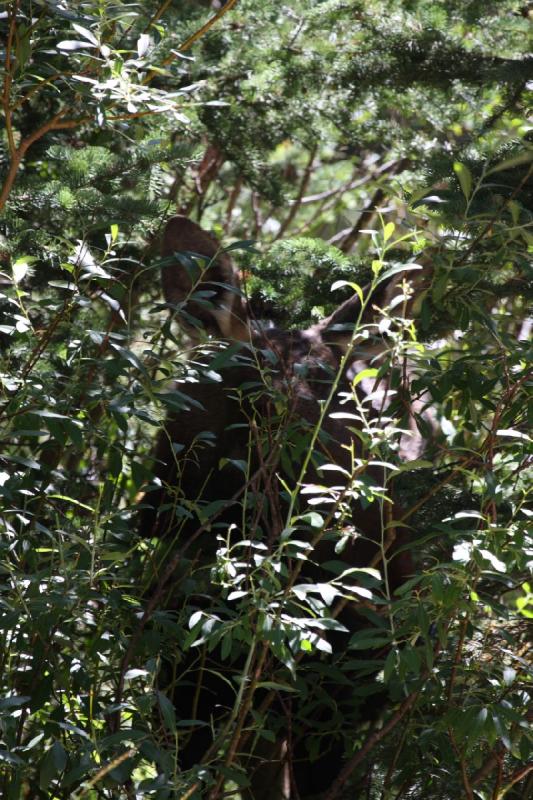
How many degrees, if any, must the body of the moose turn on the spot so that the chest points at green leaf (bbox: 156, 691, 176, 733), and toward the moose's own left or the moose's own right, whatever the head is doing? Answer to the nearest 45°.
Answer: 0° — it already faces it

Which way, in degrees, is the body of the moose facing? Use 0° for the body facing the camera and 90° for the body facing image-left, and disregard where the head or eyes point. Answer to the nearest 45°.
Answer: approximately 0°
